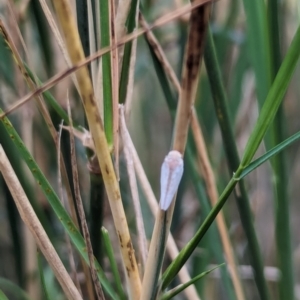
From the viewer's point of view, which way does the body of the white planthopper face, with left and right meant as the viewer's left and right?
facing away from the viewer
